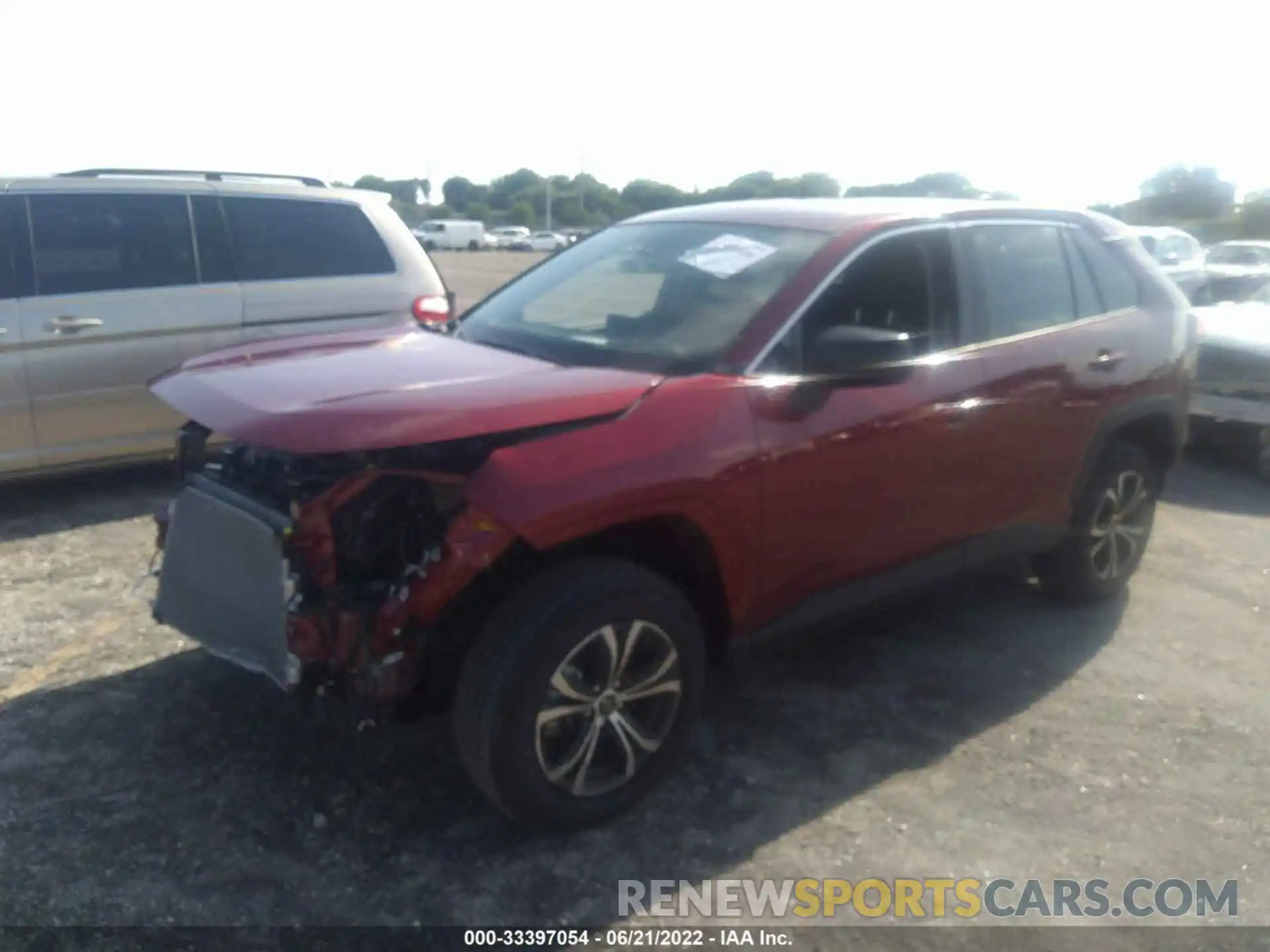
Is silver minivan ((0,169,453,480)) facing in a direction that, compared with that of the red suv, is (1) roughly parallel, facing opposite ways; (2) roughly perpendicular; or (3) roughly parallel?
roughly parallel

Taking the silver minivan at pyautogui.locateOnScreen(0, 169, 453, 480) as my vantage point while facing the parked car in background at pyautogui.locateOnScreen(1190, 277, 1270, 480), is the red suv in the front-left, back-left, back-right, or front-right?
front-right

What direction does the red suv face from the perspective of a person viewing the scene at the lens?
facing the viewer and to the left of the viewer

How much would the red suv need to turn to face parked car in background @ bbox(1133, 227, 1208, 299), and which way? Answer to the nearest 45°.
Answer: approximately 180°

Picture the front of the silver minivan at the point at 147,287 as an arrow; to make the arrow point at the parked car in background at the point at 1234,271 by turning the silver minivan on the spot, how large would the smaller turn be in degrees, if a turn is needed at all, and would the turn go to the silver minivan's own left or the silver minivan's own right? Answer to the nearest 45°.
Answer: approximately 180°

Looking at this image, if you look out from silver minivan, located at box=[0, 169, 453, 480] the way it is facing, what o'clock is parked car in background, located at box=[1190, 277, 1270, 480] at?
The parked car in background is roughly at 6 o'clock from the silver minivan.

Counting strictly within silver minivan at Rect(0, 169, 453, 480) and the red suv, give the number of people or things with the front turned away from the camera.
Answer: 0

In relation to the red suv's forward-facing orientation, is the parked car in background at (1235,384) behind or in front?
behind

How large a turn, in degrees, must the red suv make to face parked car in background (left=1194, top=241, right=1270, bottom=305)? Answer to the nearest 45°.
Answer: approximately 180°

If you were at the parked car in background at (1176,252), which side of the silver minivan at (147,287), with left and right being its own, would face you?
back

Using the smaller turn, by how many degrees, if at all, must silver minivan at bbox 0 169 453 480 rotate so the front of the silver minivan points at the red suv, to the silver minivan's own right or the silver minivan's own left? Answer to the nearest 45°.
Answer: approximately 135° to the silver minivan's own left

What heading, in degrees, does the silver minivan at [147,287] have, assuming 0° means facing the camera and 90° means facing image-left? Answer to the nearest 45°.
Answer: approximately 90°

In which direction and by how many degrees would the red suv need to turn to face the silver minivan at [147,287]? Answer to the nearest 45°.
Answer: approximately 90° to its right
